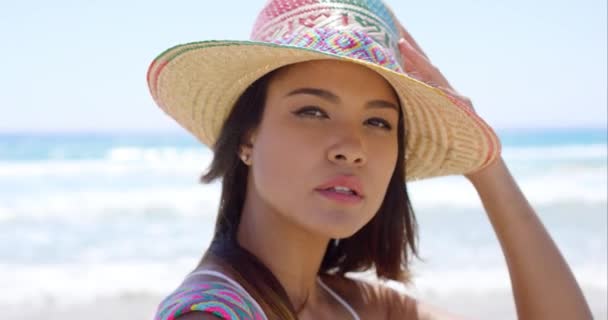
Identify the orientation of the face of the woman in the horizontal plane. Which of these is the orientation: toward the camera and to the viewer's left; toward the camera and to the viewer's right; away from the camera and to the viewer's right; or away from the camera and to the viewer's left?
toward the camera and to the viewer's right

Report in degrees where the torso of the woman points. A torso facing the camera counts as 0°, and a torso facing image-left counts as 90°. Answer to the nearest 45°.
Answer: approximately 315°
